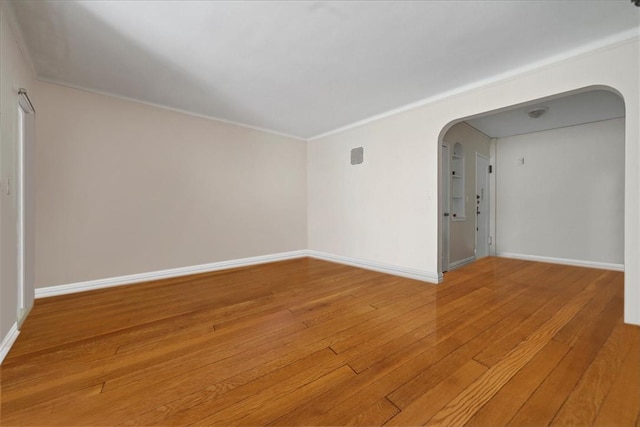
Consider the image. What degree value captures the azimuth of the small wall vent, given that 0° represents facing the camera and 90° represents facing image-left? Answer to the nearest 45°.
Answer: approximately 45°

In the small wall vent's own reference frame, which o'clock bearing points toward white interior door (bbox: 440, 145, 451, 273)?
The white interior door is roughly at 8 o'clock from the small wall vent.

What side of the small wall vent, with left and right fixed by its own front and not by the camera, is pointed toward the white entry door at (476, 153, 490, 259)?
back

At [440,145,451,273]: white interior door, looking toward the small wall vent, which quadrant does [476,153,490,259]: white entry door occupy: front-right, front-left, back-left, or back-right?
back-right
